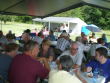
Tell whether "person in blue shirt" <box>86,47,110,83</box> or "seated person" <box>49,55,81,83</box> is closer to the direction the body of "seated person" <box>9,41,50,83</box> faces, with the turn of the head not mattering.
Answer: the person in blue shirt

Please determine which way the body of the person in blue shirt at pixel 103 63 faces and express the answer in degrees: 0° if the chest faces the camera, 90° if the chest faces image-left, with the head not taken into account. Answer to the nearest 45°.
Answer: approximately 90°

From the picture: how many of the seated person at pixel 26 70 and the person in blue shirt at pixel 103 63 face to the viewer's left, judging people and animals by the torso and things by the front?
1

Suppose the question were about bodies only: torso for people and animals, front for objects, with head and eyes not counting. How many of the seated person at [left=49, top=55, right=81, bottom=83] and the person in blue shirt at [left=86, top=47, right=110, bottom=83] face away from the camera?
1

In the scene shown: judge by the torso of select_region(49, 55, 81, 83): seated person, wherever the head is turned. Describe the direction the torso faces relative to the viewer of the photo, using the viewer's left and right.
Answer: facing away from the viewer

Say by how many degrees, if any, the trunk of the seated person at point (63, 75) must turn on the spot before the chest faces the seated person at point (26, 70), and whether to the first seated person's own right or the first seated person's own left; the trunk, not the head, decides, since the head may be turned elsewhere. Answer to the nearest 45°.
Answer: approximately 45° to the first seated person's own left

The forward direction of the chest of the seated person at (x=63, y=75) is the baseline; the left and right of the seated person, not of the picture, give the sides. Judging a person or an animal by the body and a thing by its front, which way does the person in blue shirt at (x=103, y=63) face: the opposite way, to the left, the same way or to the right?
to the left

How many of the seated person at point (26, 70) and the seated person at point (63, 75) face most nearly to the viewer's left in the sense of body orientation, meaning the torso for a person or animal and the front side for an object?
0

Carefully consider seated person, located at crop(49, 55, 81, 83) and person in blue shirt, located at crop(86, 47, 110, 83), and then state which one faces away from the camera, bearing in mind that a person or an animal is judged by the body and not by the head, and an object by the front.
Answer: the seated person

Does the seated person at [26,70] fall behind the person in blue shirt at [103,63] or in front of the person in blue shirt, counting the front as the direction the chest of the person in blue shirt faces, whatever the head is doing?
in front

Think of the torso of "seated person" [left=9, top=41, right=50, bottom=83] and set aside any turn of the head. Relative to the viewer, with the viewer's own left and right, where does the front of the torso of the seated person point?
facing away from the viewer and to the right of the viewer
